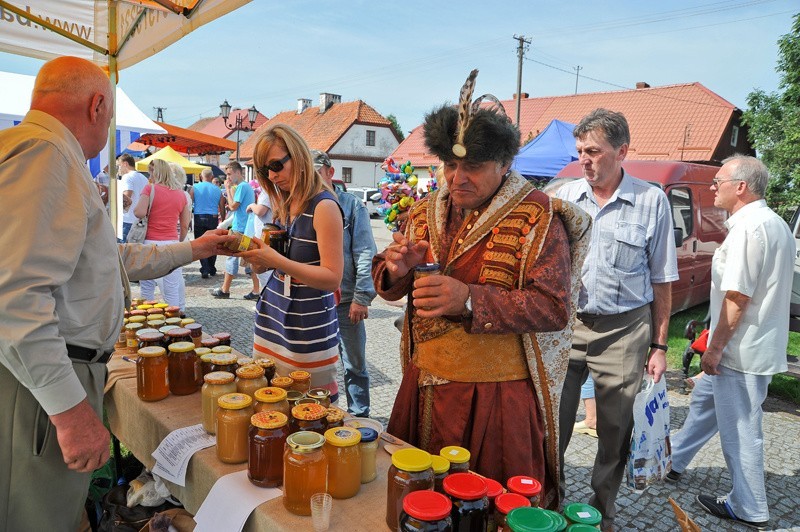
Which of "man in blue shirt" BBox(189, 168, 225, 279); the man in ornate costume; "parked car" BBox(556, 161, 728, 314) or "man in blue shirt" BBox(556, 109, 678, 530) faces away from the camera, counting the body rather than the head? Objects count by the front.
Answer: "man in blue shirt" BBox(189, 168, 225, 279)

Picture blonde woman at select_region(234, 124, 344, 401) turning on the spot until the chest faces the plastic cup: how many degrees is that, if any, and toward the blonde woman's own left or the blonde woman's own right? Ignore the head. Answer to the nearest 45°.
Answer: approximately 45° to the blonde woman's own left

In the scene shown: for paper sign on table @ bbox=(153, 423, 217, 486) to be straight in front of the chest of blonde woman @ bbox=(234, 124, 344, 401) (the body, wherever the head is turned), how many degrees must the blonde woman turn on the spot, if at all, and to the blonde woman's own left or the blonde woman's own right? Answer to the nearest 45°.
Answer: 0° — they already face it

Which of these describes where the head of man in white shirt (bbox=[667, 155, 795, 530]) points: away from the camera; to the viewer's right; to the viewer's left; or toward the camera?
to the viewer's left

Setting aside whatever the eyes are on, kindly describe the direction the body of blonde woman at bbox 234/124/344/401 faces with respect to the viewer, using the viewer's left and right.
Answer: facing the viewer and to the left of the viewer

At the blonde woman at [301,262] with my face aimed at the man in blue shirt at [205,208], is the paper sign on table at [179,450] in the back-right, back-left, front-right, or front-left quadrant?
back-left

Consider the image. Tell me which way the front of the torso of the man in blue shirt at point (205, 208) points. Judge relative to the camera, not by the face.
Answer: away from the camera

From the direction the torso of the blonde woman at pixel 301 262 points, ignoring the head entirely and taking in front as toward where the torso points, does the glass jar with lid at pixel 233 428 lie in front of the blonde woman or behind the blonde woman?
in front

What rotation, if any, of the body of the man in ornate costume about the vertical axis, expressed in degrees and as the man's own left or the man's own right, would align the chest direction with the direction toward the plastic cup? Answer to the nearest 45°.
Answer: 0° — they already face it

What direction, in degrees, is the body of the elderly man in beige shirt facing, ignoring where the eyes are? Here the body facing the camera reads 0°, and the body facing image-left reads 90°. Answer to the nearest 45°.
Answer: approximately 225°

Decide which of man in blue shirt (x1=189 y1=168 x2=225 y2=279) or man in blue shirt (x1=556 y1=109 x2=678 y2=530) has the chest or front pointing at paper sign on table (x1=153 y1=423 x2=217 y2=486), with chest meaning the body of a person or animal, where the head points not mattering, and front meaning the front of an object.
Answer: man in blue shirt (x1=556 y1=109 x2=678 y2=530)
